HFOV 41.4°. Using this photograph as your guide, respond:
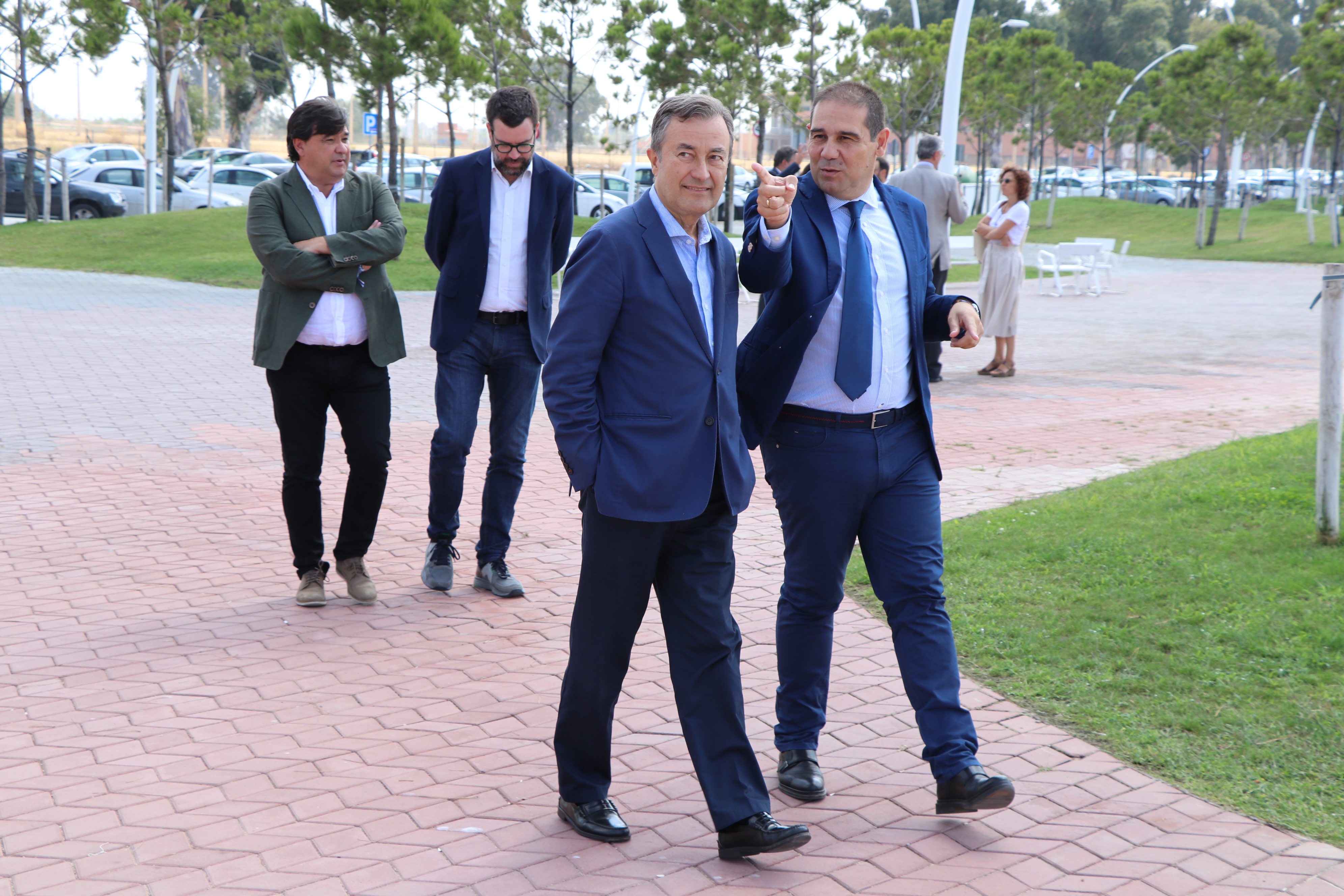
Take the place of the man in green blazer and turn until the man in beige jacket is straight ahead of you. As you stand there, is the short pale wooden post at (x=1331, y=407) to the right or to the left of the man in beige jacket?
right

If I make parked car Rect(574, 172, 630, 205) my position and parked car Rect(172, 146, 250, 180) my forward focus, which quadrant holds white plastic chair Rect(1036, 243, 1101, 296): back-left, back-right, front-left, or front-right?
back-left

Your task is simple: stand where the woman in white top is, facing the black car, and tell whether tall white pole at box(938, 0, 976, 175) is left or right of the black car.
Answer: right

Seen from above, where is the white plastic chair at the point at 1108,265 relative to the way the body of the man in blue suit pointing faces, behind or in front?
behind

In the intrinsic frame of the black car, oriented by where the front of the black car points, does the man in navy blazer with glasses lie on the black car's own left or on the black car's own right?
on the black car's own right

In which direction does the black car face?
to the viewer's right

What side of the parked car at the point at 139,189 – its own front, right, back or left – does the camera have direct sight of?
right

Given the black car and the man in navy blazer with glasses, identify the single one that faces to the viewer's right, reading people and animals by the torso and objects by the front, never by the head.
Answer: the black car

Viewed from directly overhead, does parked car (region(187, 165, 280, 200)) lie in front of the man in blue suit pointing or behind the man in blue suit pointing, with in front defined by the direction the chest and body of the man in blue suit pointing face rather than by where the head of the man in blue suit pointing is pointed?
behind

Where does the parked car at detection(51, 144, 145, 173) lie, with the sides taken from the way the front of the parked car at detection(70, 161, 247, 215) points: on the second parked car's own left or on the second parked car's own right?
on the second parked car's own left

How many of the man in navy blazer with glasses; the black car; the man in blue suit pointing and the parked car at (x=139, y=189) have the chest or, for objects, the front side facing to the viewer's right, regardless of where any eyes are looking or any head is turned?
2

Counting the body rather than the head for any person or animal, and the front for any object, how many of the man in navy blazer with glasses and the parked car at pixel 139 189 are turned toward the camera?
1
